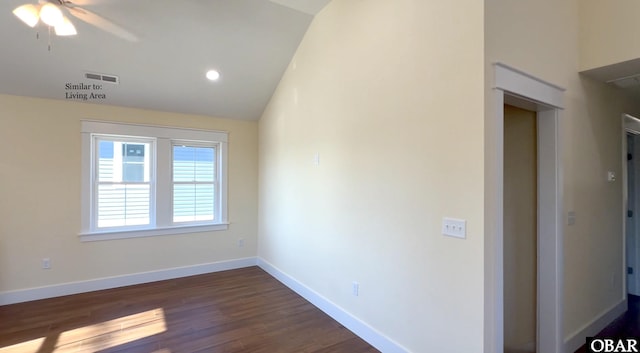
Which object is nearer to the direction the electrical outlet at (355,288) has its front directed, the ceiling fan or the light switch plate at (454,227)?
the ceiling fan

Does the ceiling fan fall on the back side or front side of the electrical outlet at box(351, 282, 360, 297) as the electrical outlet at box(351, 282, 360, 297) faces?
on the front side

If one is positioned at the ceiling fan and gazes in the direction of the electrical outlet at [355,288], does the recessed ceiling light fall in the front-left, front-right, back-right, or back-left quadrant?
front-left
